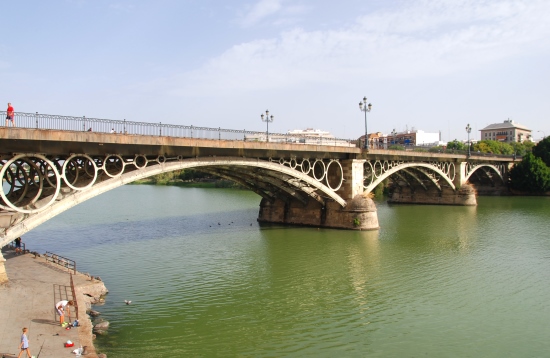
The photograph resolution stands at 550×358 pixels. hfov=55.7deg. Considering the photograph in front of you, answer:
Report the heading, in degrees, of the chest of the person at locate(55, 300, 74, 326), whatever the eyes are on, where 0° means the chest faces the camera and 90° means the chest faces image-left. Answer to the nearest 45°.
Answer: approximately 270°
